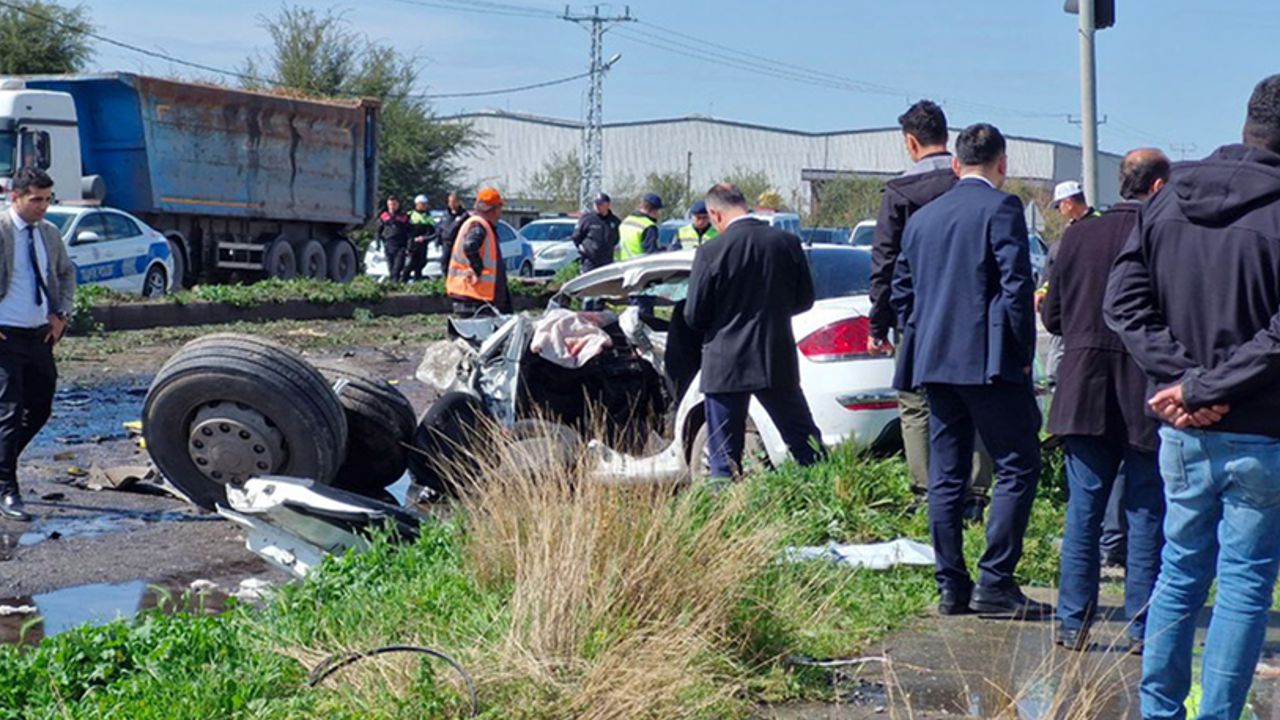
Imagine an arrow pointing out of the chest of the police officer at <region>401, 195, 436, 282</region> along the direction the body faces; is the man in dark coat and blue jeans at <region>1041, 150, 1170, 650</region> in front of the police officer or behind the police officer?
in front

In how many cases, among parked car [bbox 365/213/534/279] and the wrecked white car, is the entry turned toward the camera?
0

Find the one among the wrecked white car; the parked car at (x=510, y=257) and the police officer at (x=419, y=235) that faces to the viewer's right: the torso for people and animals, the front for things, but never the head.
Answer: the parked car

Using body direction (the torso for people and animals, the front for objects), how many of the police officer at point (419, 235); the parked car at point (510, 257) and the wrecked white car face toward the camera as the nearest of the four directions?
1

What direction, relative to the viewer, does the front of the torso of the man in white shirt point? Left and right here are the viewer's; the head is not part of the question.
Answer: facing the viewer and to the right of the viewer

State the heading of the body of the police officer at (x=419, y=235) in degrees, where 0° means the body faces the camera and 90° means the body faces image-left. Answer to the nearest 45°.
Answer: approximately 0°

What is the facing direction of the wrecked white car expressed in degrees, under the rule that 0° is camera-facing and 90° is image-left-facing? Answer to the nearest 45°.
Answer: approximately 135°

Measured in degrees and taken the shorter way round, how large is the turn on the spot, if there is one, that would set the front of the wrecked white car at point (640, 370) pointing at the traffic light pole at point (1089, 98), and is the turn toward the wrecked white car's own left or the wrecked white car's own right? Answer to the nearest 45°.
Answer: approximately 90° to the wrecked white car's own right

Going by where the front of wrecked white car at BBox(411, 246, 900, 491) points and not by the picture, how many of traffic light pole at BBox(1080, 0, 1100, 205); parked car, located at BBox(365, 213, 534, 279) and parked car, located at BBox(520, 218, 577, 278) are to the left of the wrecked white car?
0

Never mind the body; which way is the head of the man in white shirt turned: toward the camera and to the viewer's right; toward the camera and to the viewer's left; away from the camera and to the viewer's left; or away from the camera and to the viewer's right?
toward the camera and to the viewer's right

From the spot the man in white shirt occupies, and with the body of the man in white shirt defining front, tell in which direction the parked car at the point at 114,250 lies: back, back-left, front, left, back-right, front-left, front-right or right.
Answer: back-left

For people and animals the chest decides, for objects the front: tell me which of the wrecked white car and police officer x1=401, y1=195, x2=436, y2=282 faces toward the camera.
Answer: the police officer

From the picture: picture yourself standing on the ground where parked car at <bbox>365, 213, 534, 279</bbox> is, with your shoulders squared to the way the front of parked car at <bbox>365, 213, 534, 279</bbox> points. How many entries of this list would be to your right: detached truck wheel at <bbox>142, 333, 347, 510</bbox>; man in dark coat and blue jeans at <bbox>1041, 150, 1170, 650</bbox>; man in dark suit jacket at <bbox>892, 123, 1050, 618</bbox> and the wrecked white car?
4

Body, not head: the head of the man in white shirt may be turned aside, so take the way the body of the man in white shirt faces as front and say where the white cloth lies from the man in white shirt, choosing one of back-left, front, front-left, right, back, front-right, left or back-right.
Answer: front-left

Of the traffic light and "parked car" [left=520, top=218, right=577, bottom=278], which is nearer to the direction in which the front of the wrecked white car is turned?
the parked car

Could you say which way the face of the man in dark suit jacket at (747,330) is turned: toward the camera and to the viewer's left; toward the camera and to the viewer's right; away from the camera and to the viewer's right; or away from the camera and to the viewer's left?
away from the camera and to the viewer's left
